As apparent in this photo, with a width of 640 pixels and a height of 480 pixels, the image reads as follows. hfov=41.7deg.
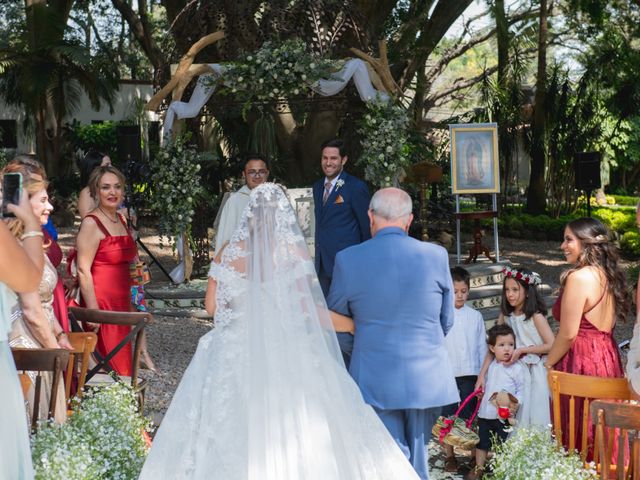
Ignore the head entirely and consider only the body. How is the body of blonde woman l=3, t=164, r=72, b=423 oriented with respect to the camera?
to the viewer's right

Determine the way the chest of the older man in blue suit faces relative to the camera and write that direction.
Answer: away from the camera

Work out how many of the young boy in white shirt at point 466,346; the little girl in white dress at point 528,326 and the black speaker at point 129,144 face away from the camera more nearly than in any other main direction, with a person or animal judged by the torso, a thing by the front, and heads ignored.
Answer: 0

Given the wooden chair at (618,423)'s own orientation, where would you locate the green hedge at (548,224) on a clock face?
The green hedge is roughly at 12 o'clock from the wooden chair.

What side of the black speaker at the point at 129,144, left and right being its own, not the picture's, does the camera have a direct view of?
front

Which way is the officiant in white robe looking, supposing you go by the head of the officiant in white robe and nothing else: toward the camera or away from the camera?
toward the camera

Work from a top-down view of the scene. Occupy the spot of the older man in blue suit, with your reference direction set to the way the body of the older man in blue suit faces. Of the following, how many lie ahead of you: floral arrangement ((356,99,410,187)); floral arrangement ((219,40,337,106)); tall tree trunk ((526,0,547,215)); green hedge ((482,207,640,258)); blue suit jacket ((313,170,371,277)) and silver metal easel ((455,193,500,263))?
6

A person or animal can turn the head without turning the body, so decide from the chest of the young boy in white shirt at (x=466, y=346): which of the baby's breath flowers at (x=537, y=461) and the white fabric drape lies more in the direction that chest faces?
the baby's breath flowers

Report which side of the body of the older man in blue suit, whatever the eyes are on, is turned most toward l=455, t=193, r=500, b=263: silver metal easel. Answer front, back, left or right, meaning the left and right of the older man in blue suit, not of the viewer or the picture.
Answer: front

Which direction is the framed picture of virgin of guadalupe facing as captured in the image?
toward the camera

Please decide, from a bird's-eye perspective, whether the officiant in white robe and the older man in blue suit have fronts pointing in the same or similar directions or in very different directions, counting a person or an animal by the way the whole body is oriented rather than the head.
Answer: very different directions

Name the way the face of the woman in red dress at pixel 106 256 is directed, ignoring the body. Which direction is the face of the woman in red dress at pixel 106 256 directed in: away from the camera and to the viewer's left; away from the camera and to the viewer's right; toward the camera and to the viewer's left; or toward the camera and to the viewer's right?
toward the camera and to the viewer's right

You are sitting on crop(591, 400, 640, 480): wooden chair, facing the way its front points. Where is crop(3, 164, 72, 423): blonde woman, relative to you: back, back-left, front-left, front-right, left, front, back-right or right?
left

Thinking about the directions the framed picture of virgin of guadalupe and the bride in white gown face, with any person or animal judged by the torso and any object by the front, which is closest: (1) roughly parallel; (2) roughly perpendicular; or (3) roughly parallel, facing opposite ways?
roughly parallel, facing opposite ways

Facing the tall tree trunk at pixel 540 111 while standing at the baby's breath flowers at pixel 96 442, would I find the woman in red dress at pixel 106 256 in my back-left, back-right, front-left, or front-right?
front-left

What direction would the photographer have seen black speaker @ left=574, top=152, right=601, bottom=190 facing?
facing the viewer

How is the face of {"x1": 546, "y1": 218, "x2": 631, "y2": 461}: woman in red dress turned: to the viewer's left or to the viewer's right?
to the viewer's left

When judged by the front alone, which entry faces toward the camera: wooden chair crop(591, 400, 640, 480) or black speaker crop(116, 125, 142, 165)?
the black speaker

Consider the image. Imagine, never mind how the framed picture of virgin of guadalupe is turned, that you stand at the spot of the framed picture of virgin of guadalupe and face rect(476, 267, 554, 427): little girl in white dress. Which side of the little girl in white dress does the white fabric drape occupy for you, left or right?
right

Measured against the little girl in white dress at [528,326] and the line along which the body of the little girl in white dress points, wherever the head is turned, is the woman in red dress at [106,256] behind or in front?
in front

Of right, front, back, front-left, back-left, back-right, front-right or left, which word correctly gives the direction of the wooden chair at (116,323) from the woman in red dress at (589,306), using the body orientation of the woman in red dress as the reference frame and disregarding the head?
front-left

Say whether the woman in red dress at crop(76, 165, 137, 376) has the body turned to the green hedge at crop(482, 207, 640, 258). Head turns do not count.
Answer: no
